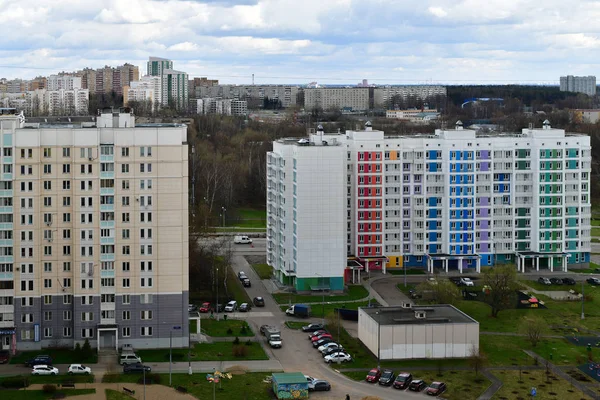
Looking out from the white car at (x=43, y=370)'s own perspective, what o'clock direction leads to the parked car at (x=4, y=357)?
The parked car is roughly at 8 o'clock from the white car.

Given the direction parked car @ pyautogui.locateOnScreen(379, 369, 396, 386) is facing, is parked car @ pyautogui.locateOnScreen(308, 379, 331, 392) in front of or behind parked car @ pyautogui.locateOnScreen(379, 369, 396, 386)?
in front

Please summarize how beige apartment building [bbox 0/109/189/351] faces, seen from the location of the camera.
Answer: facing the viewer

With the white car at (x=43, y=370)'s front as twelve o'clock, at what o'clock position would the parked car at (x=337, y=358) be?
The parked car is roughly at 12 o'clock from the white car.

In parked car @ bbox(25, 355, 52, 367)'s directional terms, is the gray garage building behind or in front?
behind

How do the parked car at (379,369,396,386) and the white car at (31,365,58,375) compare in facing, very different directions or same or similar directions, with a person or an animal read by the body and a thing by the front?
very different directions

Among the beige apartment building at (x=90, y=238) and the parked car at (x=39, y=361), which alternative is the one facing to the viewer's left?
the parked car

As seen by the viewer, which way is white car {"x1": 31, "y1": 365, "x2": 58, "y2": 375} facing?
to the viewer's right

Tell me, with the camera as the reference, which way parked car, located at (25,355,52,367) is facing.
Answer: facing to the left of the viewer

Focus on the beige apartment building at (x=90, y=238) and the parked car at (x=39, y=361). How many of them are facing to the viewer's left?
1
